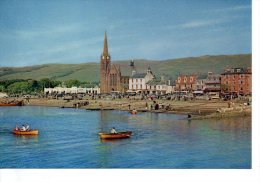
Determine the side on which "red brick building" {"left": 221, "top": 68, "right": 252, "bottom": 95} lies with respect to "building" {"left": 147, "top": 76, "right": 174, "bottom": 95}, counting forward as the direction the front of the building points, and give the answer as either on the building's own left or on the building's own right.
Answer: on the building's own left

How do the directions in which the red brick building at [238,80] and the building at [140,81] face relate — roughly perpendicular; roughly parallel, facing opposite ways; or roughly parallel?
roughly parallel

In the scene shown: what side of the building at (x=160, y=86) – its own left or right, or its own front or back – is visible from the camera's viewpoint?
front

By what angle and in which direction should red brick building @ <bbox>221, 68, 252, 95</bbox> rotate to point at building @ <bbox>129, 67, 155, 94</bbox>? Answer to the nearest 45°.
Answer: approximately 45° to its right

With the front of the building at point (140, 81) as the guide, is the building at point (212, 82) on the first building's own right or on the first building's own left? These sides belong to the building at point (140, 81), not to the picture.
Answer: on the first building's own left

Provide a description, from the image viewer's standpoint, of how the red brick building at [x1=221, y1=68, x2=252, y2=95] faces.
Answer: facing the viewer and to the left of the viewer

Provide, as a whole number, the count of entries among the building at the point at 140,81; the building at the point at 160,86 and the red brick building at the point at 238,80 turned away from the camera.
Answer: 0

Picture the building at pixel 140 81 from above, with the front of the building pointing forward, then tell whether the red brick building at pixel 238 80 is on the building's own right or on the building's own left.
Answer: on the building's own left
